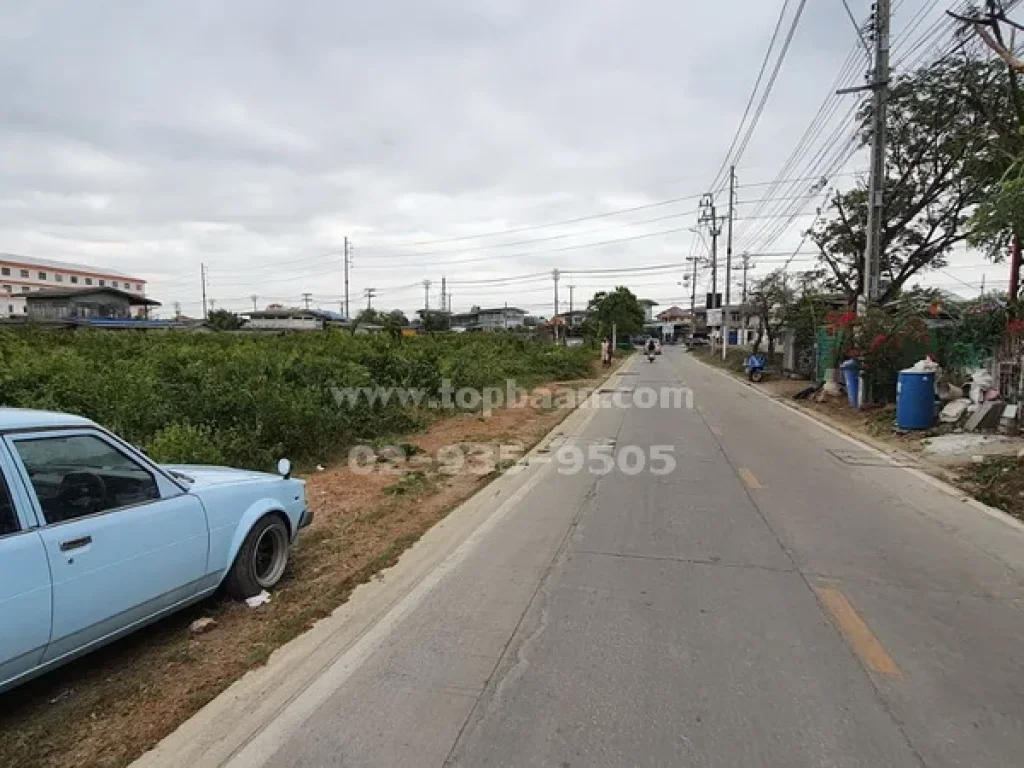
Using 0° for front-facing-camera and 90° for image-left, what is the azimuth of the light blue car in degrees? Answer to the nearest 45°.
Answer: approximately 225°

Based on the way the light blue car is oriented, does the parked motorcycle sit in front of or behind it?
in front

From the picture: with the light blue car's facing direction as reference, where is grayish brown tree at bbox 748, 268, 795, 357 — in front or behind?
in front

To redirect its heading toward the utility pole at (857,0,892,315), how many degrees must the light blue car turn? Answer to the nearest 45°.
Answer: approximately 45° to its right
